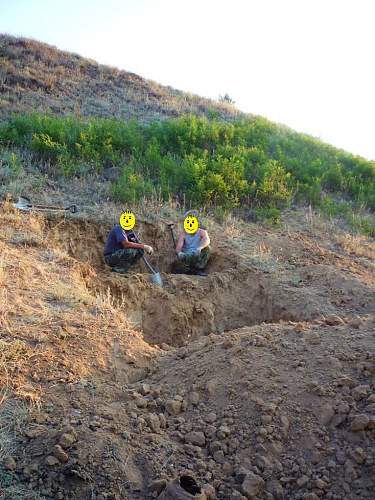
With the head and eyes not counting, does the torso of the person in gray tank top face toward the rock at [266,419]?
yes

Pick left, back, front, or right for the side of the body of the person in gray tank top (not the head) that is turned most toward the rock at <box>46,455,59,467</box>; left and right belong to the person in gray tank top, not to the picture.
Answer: front

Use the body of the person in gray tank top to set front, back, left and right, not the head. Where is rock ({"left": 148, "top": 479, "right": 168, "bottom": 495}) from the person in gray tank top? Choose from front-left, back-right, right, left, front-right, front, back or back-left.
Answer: front

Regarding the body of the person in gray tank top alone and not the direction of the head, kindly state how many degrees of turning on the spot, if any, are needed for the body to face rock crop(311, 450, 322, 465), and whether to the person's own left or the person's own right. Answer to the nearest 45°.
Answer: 0° — they already face it

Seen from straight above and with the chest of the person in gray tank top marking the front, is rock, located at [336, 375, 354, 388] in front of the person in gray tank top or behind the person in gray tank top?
in front

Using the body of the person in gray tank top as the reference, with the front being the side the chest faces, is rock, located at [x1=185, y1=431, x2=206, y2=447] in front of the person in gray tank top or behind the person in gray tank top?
in front

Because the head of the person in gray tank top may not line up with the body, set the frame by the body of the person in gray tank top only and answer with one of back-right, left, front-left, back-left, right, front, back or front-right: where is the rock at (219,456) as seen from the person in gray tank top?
front

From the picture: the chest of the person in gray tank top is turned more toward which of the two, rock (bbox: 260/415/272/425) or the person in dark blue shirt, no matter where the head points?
the rock

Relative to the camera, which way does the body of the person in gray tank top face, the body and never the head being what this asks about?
toward the camera

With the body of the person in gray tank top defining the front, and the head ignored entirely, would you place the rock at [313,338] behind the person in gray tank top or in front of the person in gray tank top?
in front

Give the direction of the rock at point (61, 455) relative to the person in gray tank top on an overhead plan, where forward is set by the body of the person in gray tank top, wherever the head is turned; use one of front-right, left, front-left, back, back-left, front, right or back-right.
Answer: front

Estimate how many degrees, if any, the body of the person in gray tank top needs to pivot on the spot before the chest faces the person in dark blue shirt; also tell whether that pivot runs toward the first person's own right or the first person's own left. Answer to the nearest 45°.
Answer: approximately 45° to the first person's own right

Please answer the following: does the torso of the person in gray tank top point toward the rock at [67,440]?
yes

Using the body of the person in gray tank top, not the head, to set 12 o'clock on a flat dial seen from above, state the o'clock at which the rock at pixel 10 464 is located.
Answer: The rock is roughly at 12 o'clock from the person in gray tank top.

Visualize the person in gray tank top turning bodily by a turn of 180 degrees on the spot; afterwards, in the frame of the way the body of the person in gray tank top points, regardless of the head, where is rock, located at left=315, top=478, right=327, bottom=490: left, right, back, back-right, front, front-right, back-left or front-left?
back
